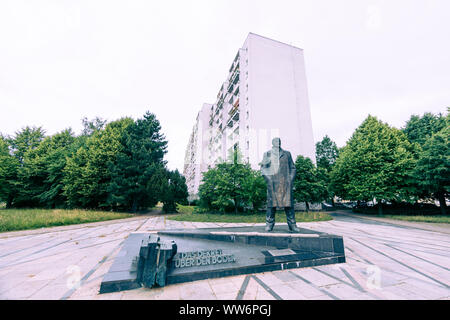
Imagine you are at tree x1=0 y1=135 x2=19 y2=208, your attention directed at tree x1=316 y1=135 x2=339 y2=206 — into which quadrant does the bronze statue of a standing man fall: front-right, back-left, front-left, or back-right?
front-right

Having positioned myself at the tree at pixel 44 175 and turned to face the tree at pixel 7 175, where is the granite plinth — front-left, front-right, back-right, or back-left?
back-left

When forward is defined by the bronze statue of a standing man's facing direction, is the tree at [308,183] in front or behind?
behind

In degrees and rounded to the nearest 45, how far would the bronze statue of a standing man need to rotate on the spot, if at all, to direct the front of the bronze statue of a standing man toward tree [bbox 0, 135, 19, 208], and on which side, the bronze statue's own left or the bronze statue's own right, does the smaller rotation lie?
approximately 90° to the bronze statue's own right

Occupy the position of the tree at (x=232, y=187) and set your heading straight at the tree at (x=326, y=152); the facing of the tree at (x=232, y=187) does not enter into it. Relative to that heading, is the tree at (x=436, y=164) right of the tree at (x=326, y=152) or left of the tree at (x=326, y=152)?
right

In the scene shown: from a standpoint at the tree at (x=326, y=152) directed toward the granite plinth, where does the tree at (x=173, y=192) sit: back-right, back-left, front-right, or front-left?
front-right

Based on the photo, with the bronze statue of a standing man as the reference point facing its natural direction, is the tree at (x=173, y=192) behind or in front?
behind

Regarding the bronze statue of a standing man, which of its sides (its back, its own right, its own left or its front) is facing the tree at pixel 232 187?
back

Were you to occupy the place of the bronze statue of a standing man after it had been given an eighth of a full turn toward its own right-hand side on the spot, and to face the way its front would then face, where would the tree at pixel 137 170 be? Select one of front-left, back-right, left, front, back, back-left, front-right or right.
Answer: right

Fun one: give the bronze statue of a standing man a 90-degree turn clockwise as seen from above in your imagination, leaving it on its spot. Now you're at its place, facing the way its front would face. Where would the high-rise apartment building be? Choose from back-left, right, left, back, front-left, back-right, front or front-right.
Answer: right

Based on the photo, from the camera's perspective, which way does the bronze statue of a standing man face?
toward the camera

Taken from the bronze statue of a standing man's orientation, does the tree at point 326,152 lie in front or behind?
behind

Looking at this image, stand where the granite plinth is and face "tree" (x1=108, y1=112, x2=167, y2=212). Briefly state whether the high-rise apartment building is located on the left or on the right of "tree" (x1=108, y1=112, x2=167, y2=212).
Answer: right

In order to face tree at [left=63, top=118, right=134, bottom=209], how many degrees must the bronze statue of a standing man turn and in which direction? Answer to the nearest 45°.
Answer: approximately 135° to its right
